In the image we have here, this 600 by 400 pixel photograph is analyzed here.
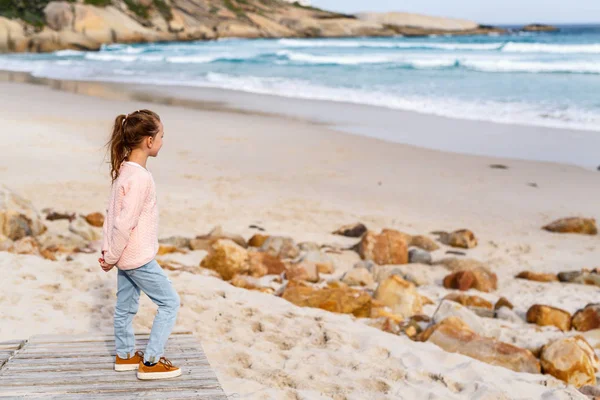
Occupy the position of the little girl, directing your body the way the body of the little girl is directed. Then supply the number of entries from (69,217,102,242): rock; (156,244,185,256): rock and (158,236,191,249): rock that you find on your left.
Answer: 3

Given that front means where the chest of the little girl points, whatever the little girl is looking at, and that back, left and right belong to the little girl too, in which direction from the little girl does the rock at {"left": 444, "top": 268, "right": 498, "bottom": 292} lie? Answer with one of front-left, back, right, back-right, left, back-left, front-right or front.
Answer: front-left

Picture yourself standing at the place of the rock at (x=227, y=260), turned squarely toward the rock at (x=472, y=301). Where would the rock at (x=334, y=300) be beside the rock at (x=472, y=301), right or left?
right

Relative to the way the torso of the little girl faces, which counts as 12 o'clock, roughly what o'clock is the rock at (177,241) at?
The rock is roughly at 9 o'clock from the little girl.

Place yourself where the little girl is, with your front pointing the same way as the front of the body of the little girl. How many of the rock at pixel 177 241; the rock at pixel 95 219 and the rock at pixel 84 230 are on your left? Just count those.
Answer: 3

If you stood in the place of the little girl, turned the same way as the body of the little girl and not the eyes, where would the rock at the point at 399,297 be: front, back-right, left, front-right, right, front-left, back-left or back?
front-left

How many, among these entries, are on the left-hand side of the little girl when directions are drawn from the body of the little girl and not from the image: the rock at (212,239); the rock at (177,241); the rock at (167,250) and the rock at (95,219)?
4

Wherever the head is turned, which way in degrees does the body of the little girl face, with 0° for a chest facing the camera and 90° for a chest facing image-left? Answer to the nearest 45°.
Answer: approximately 270°

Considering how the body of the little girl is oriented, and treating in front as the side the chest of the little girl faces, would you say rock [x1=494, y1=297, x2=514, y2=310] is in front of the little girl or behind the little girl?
in front

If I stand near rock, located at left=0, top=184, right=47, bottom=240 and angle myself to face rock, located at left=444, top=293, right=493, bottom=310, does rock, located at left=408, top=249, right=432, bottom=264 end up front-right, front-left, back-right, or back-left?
front-left

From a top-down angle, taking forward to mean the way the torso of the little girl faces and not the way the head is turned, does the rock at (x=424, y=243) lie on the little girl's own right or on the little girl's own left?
on the little girl's own left

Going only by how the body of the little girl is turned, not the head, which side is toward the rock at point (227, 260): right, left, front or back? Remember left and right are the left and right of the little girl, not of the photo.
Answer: left

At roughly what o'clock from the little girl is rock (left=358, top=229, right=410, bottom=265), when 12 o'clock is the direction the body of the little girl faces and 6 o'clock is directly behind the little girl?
The rock is roughly at 10 o'clock from the little girl.

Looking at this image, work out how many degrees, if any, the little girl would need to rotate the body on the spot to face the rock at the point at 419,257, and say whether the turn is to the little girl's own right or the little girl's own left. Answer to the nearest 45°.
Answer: approximately 45° to the little girl's own left

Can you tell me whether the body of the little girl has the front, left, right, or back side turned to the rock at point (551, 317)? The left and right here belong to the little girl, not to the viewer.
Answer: front

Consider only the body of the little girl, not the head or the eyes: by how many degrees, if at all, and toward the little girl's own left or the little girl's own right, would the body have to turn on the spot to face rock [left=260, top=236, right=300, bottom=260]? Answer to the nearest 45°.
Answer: approximately 90° to the little girl's own left

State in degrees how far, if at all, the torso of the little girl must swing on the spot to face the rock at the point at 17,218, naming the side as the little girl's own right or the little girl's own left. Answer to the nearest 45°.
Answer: approximately 90° to the little girl's own left

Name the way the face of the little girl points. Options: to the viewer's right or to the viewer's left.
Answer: to the viewer's right

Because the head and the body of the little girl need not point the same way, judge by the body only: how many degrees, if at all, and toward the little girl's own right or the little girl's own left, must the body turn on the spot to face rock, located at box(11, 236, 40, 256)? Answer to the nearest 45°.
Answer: approximately 90° to the little girl's own left
